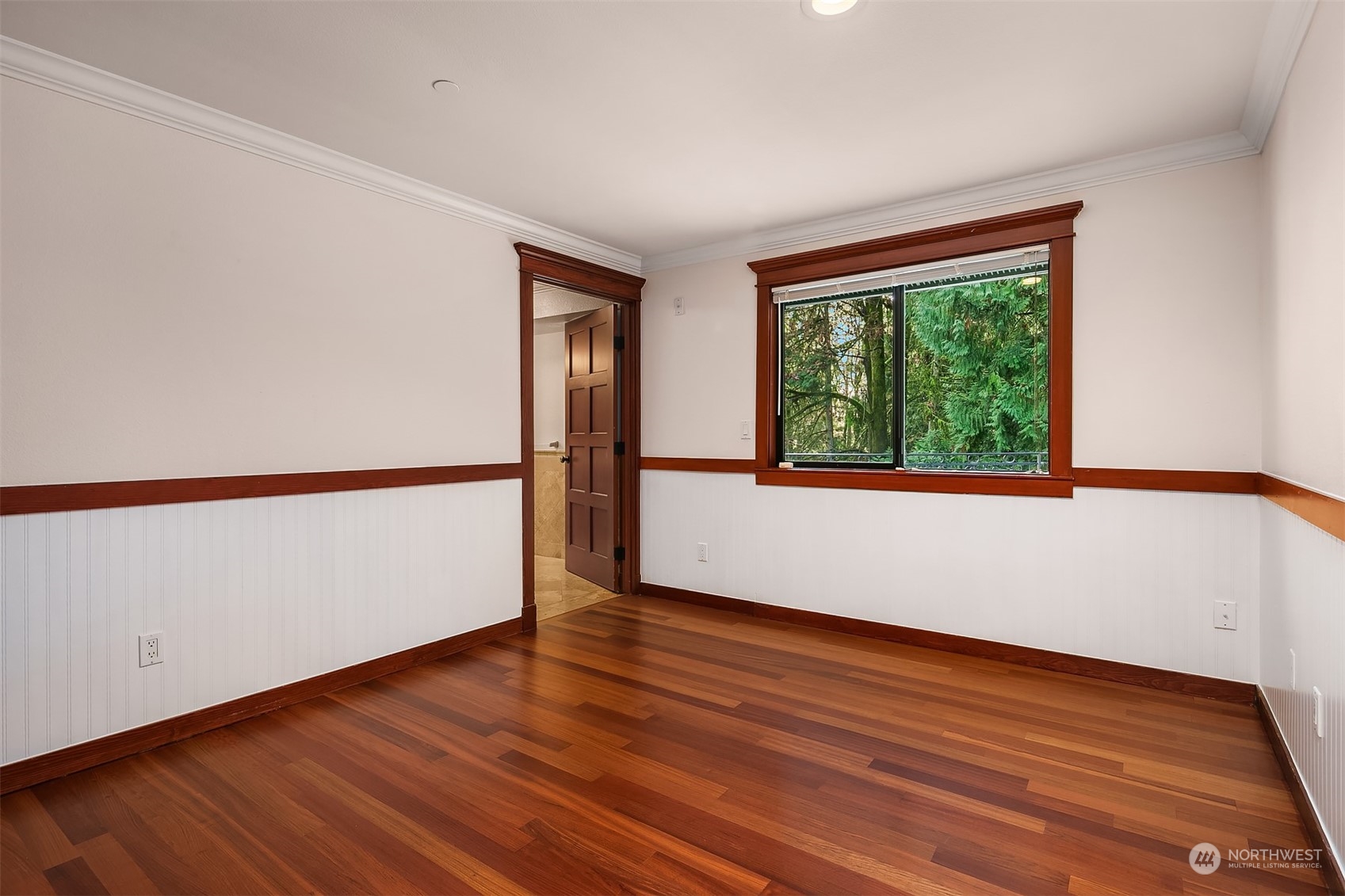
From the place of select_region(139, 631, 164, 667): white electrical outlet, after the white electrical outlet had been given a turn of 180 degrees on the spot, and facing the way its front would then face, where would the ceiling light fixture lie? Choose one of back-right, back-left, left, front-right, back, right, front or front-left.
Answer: back-right

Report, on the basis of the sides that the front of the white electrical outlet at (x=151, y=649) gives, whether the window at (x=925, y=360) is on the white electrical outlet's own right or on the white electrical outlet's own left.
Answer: on the white electrical outlet's own left

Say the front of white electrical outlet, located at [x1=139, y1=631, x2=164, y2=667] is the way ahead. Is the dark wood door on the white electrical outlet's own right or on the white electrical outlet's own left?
on the white electrical outlet's own left
